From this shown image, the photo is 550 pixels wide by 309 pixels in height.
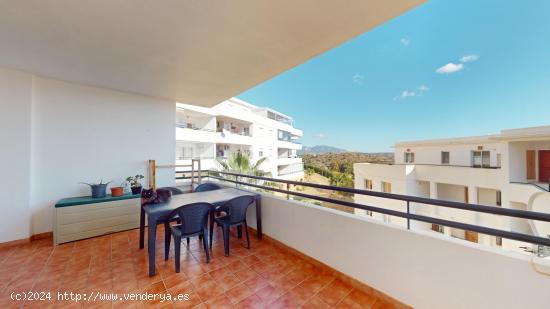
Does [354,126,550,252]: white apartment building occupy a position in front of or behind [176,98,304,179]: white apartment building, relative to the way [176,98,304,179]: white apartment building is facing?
in front

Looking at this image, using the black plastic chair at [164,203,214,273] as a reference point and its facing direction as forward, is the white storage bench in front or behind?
in front

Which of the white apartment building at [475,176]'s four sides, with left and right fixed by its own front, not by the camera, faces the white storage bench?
front

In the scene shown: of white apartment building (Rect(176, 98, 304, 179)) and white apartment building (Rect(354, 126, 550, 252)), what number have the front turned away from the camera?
0

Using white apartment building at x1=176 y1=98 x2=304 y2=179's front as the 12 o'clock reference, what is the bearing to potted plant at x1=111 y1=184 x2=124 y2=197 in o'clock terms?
The potted plant is roughly at 2 o'clock from the white apartment building.

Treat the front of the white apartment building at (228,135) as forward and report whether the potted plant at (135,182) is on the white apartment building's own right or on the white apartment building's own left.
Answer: on the white apartment building's own right

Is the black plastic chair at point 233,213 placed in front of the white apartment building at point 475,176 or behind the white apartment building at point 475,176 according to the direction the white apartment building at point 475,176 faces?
in front

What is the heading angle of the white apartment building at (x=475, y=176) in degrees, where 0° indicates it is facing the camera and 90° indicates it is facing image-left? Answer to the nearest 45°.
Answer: approximately 45°

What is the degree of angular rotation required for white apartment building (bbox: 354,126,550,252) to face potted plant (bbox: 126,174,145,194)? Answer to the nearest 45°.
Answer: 0° — it already faces it

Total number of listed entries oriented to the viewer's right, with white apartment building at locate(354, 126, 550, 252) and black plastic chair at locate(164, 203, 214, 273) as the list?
0

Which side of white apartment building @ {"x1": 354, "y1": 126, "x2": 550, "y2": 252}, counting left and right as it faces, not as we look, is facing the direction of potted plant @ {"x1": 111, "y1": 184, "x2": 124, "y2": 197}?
front

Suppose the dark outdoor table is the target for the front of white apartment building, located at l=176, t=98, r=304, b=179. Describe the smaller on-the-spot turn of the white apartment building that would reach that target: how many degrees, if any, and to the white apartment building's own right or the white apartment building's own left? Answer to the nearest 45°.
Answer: approximately 45° to the white apartment building's own right

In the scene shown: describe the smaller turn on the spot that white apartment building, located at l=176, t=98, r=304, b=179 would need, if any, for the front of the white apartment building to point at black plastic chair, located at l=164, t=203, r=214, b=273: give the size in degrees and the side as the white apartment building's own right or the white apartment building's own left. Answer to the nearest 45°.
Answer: approximately 45° to the white apartment building's own right

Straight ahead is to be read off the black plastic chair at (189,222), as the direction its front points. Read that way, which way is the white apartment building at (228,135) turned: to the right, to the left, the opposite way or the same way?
the opposite way

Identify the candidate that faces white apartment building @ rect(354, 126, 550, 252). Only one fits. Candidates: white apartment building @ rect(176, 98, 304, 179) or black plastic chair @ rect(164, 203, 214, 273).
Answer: white apartment building @ rect(176, 98, 304, 179)
